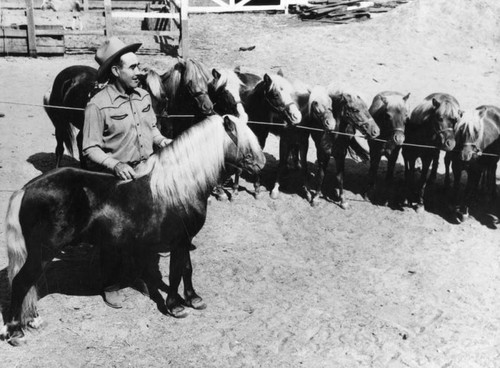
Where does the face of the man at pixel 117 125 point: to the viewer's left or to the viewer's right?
to the viewer's right

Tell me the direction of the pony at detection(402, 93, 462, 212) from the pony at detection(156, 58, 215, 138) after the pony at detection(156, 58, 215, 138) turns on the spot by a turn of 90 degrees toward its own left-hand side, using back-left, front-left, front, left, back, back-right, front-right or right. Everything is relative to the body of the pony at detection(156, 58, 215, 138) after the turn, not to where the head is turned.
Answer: front-right

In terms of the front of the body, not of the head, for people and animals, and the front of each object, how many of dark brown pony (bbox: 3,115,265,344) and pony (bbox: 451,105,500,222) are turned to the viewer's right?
1

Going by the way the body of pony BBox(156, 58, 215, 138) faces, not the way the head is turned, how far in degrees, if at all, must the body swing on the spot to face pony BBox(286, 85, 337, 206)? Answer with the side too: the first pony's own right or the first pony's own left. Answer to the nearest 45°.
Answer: approximately 45° to the first pony's own left

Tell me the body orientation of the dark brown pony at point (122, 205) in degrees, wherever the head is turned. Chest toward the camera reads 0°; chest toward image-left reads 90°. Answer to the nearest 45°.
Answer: approximately 270°

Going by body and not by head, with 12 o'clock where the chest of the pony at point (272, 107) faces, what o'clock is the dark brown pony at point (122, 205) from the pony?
The dark brown pony is roughly at 2 o'clock from the pony.

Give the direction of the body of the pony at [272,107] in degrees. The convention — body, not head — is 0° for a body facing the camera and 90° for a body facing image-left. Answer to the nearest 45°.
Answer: approximately 315°

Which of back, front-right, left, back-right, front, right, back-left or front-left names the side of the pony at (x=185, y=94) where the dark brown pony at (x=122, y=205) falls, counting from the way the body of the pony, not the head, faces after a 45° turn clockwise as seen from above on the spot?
front

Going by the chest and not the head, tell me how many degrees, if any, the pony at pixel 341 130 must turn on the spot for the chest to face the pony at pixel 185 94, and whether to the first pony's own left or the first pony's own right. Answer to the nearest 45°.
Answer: approximately 135° to the first pony's own right

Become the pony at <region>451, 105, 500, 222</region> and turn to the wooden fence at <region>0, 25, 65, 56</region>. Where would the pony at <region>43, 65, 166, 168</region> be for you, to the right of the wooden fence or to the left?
left

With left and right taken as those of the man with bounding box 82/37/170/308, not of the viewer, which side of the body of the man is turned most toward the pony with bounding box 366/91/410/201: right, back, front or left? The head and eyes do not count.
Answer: left

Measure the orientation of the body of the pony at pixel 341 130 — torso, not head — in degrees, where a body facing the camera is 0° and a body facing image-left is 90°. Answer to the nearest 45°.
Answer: approximately 315°
